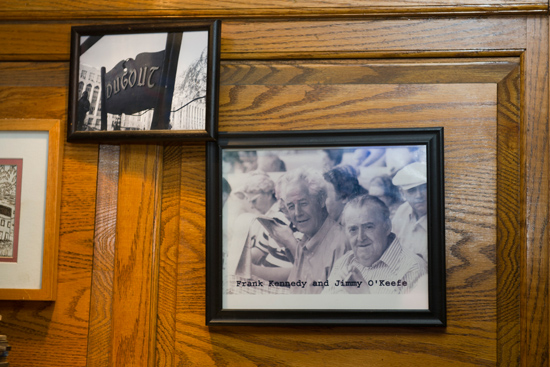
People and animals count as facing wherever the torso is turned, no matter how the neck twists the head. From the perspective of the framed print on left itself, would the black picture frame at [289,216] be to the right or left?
on its left

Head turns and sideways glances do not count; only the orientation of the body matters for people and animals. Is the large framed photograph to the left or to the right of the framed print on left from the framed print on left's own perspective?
on its left

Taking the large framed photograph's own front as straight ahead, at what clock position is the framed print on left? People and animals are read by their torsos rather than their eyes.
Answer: The framed print on left is roughly at 3 o'clock from the large framed photograph.

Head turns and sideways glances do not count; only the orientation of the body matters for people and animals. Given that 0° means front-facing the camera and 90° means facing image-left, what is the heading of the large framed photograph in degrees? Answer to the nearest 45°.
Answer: approximately 0°
